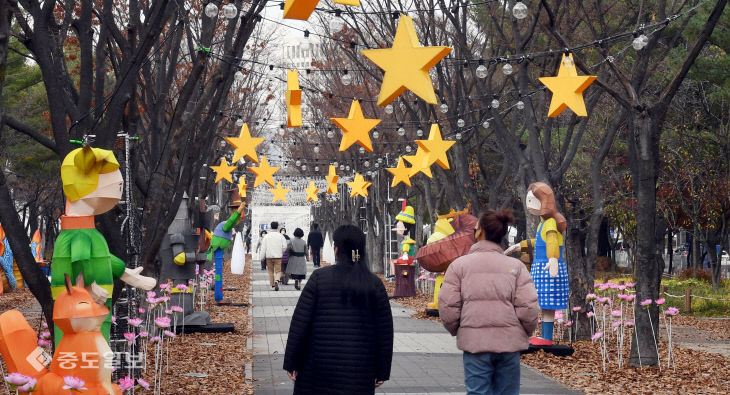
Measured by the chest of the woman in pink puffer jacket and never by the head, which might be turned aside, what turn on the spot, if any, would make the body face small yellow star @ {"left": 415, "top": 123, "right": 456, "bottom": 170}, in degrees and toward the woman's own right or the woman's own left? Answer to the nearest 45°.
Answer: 0° — they already face it

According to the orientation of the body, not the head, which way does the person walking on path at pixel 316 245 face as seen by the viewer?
away from the camera

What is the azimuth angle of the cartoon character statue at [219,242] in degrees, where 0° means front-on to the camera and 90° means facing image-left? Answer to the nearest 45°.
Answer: approximately 270°

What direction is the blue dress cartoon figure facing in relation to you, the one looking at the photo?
facing to the left of the viewer

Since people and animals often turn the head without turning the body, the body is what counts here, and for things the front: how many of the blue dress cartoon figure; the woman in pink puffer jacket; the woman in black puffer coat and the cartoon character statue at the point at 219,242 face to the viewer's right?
1

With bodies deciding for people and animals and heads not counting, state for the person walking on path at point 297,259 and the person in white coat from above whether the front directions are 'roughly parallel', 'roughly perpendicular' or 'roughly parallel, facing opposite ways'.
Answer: roughly parallel

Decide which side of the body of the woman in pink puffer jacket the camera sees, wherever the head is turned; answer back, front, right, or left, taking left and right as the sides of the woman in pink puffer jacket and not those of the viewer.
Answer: back

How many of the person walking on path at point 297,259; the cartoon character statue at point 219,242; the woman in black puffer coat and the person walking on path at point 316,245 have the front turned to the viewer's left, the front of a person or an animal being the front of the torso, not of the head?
0

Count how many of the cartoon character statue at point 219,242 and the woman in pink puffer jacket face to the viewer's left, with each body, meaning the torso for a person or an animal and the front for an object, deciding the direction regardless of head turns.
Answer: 0
